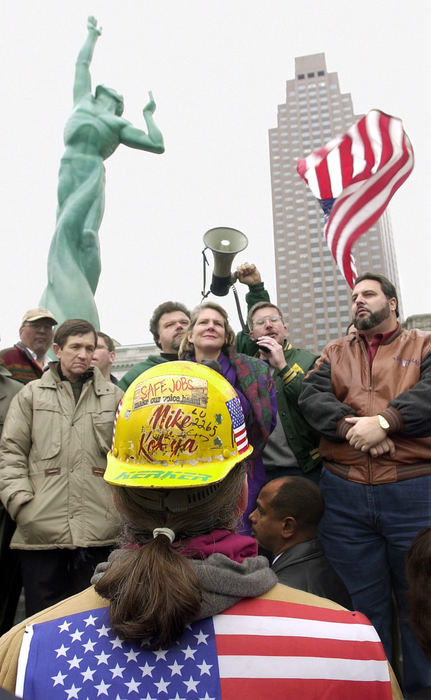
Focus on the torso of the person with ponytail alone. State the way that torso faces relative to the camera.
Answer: away from the camera

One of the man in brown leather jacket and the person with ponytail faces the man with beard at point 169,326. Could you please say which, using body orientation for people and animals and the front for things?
the person with ponytail

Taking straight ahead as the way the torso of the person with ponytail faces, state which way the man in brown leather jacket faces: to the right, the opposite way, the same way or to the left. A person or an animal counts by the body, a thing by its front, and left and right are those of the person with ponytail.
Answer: the opposite way

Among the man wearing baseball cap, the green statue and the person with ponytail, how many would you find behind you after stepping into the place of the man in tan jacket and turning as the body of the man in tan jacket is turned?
2

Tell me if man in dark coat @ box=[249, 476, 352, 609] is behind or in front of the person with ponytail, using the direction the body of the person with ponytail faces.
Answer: in front

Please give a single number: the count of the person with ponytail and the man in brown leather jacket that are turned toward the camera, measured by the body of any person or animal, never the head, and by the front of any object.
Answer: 1

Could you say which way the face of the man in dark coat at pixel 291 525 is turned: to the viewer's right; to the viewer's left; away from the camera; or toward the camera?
to the viewer's left

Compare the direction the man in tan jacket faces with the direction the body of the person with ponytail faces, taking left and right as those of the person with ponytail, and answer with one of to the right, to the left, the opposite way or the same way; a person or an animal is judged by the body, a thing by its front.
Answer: the opposite way

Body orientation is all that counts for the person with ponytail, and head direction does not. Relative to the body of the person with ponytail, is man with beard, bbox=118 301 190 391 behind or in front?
in front

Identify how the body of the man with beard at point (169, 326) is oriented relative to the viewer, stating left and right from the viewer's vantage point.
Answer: facing the viewer and to the right of the viewer

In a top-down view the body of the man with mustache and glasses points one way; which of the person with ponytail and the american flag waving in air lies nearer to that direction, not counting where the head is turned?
the person with ponytail

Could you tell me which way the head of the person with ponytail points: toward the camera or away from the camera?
away from the camera

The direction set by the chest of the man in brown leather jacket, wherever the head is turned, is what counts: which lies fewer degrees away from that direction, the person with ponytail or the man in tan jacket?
the person with ponytail

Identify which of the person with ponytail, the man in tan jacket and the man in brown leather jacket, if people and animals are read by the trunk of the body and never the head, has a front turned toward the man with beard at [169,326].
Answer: the person with ponytail

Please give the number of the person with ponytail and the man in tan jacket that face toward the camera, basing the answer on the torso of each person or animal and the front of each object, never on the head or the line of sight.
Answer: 1

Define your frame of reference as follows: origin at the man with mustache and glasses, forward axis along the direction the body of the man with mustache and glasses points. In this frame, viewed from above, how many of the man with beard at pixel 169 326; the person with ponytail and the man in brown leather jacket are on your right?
1
